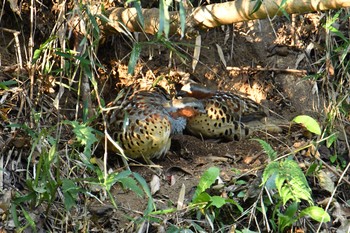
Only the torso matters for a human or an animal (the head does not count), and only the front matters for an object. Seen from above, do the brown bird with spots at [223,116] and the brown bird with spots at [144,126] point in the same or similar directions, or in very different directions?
very different directions

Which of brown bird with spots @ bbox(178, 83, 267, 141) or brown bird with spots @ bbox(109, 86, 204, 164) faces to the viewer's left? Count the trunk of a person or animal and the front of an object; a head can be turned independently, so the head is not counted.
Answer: brown bird with spots @ bbox(178, 83, 267, 141)

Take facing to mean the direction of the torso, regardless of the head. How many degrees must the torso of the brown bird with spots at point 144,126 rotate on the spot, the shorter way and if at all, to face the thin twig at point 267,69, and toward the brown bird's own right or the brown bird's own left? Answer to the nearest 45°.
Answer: approximately 45° to the brown bird's own left

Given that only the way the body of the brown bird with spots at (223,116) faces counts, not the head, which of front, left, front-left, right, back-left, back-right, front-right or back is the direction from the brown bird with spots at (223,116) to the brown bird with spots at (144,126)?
front-left

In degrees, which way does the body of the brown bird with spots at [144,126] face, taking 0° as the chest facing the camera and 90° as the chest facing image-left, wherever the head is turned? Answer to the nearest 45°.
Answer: approximately 270°

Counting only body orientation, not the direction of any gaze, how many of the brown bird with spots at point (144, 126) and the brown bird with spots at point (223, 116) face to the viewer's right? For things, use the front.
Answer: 1

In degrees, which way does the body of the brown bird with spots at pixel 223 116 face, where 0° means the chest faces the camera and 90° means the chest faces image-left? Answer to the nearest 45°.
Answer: approximately 90°
